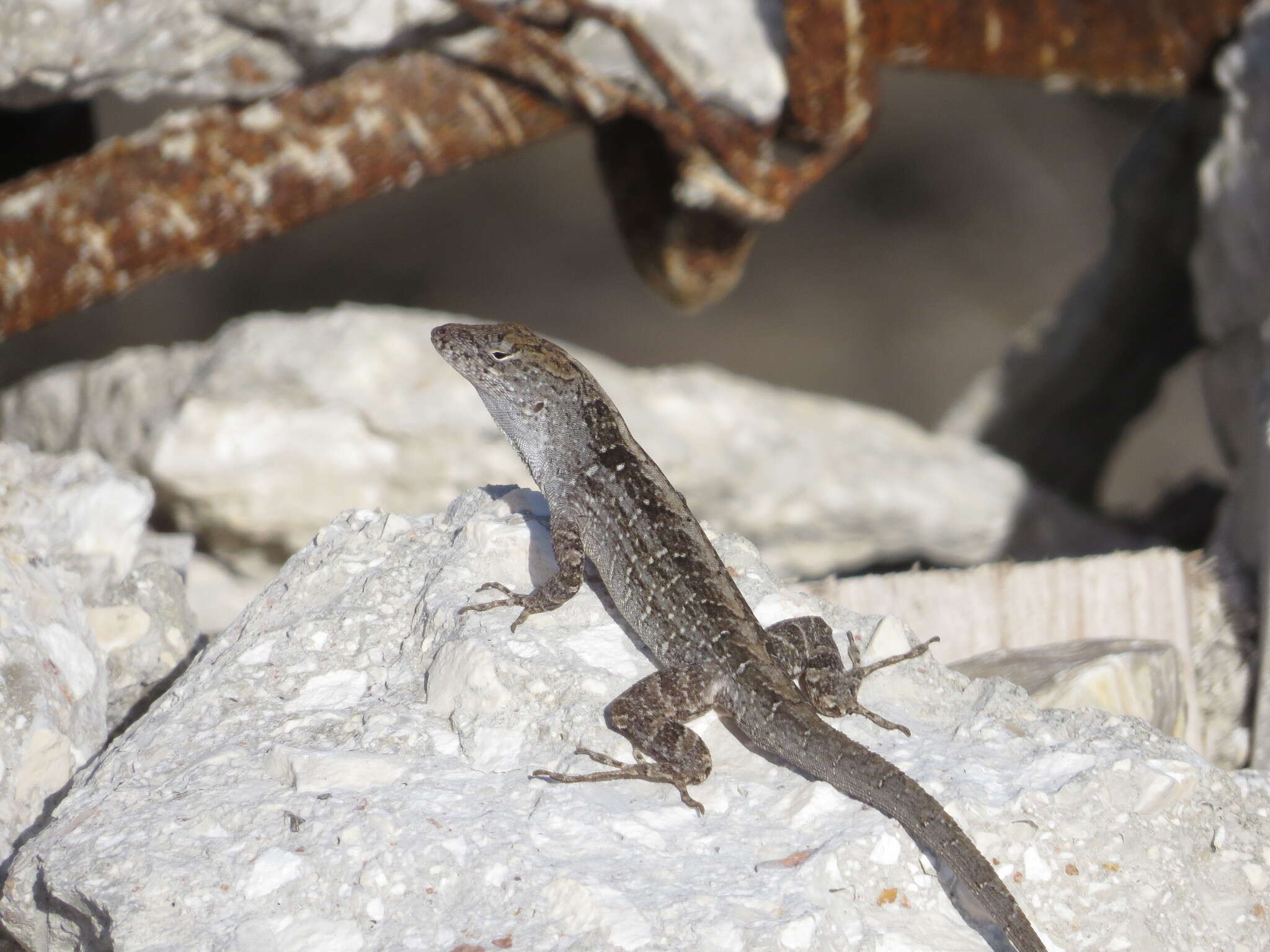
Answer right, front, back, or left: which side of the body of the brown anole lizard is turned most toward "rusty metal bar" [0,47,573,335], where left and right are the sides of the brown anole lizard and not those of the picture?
front

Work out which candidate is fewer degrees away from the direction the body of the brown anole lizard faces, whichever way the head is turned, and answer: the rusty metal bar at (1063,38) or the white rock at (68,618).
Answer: the white rock

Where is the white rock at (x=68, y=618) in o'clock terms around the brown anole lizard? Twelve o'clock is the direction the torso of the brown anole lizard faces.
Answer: The white rock is roughly at 11 o'clock from the brown anole lizard.

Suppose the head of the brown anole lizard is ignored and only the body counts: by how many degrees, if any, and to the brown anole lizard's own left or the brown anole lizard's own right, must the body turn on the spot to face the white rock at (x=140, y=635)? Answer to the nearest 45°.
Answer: approximately 45° to the brown anole lizard's own left

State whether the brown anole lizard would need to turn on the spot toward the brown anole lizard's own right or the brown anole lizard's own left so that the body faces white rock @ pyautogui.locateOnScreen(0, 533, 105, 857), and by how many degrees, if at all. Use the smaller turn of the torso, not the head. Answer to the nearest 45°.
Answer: approximately 45° to the brown anole lizard's own left

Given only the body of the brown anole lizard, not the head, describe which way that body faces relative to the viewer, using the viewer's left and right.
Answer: facing away from the viewer and to the left of the viewer

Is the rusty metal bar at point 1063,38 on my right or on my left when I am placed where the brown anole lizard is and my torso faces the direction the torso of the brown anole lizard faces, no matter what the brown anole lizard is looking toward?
on my right
